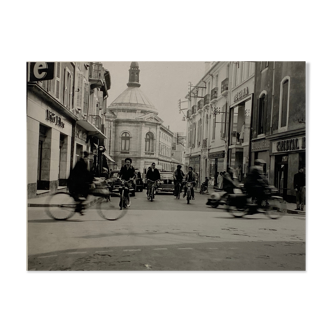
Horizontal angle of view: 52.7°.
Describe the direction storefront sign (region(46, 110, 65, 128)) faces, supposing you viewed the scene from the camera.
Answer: facing the viewer and to the right of the viewer

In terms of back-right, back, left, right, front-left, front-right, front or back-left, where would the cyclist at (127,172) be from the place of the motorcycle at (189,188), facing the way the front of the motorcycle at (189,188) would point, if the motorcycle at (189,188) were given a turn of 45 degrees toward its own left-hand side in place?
back-right

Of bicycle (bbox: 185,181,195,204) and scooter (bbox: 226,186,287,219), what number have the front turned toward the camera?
1

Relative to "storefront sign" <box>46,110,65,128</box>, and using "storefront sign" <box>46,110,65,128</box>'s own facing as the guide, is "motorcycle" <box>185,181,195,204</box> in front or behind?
in front

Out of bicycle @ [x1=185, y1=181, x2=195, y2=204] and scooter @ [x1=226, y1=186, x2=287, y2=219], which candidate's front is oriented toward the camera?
the bicycle

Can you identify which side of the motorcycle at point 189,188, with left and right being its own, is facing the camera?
front

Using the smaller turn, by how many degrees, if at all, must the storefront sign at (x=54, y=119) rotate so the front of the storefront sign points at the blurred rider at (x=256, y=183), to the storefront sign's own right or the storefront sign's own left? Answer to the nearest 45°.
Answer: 0° — it already faces them

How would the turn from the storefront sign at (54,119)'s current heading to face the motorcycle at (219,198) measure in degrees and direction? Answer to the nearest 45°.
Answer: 0° — it already faces it

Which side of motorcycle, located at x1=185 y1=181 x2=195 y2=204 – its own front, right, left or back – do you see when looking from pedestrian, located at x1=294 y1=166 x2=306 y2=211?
left

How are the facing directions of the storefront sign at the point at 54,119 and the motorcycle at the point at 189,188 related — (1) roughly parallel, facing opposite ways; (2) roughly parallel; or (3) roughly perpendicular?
roughly perpendicular
